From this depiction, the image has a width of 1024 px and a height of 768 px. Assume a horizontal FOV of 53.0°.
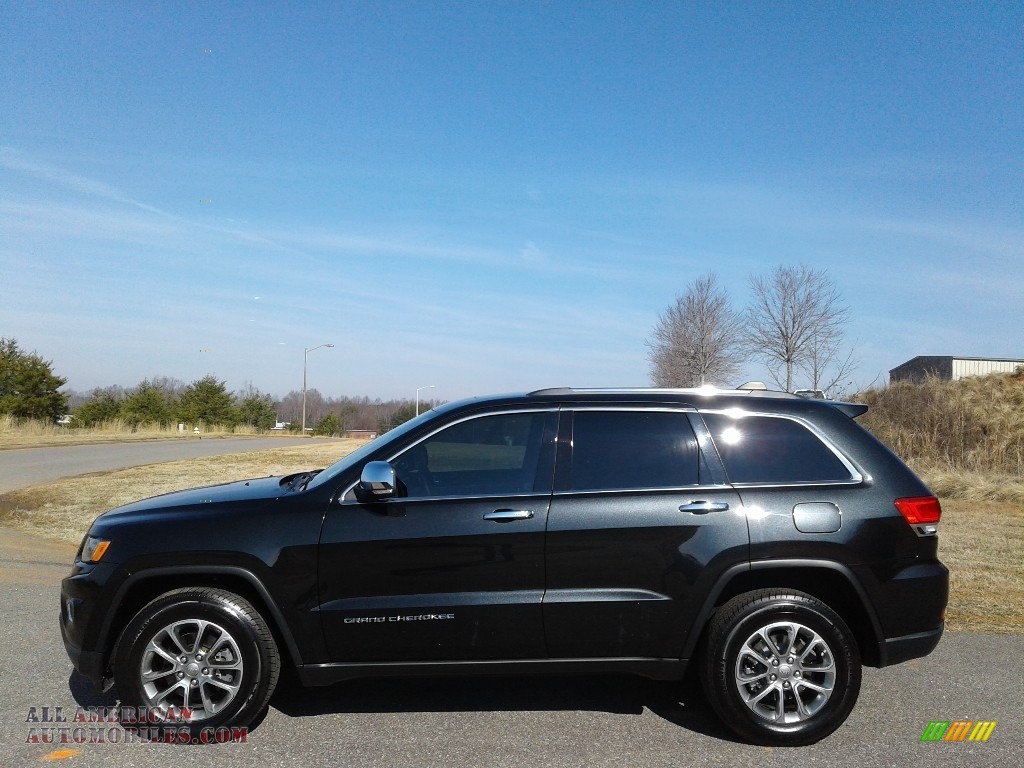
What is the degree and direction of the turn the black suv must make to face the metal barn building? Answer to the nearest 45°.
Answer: approximately 135° to its right

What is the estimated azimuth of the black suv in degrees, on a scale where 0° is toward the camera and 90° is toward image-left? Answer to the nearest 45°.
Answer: approximately 90°
